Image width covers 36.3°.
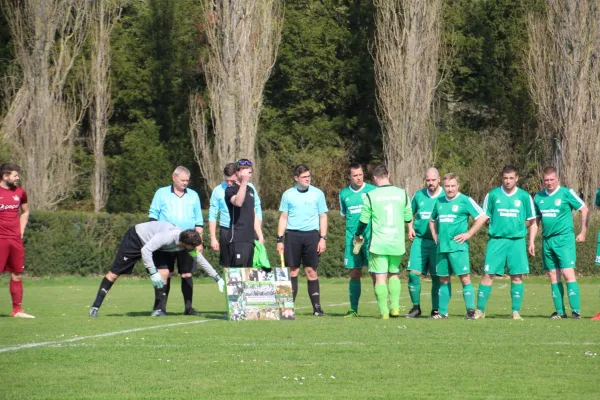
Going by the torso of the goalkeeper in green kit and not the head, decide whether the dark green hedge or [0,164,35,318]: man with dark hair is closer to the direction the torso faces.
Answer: the dark green hedge

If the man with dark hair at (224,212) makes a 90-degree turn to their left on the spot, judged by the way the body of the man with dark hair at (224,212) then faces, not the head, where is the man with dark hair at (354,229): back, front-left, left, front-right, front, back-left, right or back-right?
front-right

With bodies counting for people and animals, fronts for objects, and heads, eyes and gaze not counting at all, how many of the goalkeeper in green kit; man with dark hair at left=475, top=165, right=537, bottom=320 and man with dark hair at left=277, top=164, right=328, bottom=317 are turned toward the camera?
2

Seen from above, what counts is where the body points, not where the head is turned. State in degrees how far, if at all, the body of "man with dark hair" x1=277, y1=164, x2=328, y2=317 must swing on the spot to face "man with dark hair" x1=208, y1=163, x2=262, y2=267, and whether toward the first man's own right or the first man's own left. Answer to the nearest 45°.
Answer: approximately 90° to the first man's own right

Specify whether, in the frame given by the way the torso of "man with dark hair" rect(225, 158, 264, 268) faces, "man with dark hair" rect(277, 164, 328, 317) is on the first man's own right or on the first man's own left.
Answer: on the first man's own left

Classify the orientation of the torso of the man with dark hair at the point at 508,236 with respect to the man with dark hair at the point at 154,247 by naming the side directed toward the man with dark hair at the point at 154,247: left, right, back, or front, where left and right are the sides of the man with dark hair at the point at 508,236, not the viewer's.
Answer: right

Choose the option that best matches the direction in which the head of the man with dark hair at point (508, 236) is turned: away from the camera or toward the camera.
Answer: toward the camera

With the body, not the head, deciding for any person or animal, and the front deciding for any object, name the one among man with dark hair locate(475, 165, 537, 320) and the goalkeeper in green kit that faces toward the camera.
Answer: the man with dark hair

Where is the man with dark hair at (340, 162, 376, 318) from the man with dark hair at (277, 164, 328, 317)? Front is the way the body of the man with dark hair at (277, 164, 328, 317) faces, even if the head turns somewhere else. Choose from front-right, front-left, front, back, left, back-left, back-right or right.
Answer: left

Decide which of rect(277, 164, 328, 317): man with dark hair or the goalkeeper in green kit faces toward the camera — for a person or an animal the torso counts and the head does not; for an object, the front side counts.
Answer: the man with dark hair

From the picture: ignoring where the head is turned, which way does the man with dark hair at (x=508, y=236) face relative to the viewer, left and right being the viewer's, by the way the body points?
facing the viewer

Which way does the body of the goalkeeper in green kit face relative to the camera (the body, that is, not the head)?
away from the camera

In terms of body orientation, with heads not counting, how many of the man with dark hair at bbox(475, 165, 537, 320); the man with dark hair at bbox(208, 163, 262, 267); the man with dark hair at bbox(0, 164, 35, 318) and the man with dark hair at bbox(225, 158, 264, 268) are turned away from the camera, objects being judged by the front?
0

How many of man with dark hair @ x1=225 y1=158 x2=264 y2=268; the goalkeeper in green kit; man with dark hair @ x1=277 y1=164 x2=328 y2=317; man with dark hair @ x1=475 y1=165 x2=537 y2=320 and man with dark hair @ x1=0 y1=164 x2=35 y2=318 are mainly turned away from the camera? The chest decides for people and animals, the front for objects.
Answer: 1

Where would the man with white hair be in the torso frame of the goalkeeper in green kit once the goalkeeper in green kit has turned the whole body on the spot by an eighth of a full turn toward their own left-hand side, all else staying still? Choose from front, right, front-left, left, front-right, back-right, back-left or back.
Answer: front-left
